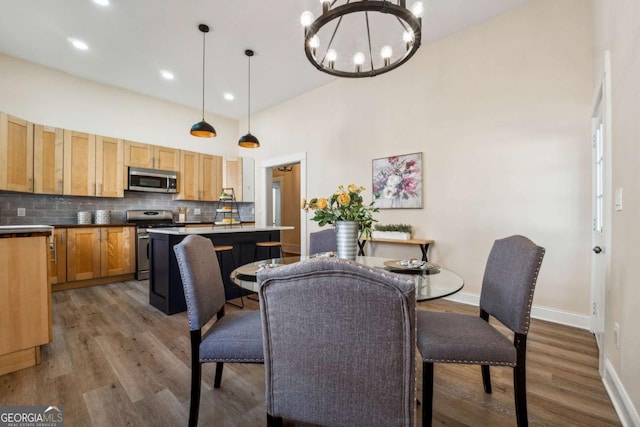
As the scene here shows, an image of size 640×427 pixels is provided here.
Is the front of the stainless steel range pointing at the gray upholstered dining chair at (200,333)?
yes

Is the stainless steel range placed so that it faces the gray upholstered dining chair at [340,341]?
yes

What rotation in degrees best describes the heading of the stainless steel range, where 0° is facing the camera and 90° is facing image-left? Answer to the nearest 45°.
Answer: approximately 0°

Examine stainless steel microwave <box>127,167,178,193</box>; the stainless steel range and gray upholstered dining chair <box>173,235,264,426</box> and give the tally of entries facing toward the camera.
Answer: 2

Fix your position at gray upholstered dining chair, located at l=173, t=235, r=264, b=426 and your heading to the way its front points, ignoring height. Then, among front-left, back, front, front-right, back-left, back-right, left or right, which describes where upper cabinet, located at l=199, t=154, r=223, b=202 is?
left

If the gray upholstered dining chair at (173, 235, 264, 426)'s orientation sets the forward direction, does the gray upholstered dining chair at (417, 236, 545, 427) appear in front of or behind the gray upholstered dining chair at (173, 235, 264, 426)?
in front

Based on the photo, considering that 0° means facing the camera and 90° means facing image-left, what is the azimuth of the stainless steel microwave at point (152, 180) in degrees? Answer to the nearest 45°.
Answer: approximately 0°

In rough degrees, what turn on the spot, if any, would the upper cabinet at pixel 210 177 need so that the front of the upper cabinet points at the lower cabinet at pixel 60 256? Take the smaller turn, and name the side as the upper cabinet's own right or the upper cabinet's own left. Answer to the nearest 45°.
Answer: approximately 90° to the upper cabinet's own right

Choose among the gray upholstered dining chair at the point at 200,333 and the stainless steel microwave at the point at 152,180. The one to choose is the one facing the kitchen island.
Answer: the stainless steel microwave

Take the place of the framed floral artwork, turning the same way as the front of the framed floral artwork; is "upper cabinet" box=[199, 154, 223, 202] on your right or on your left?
on your right
